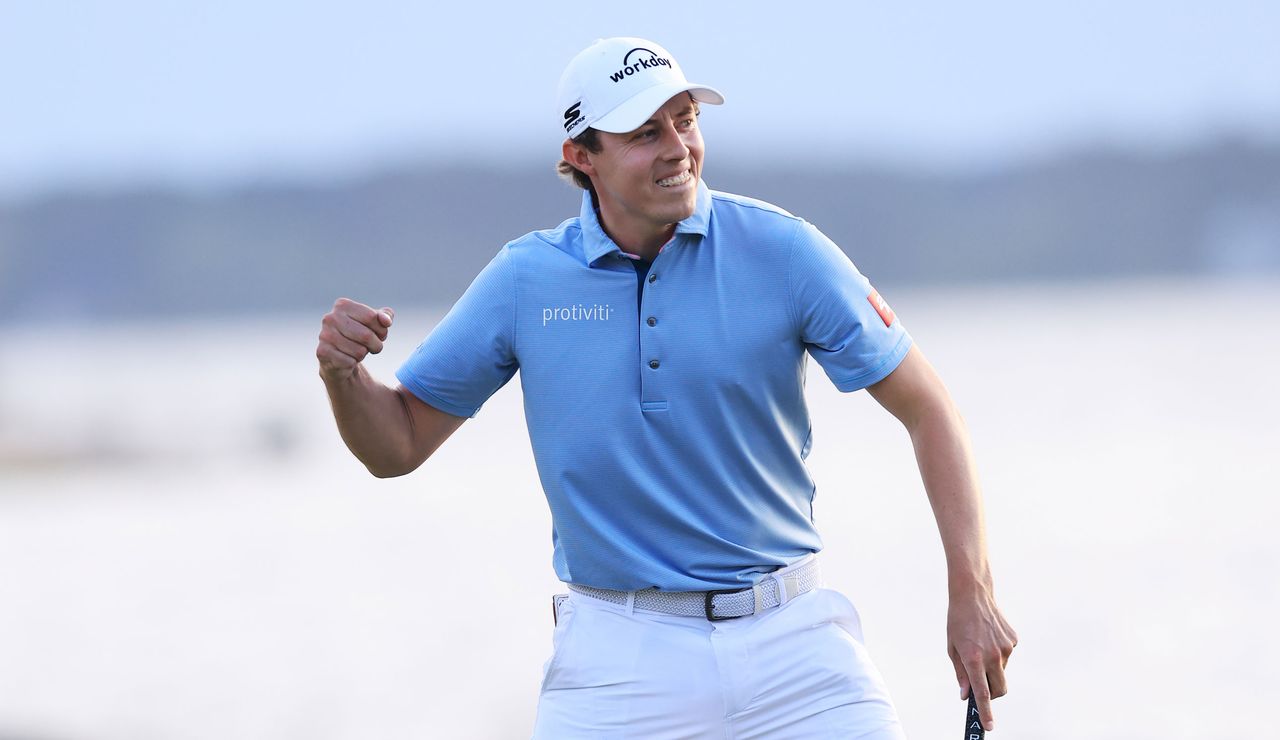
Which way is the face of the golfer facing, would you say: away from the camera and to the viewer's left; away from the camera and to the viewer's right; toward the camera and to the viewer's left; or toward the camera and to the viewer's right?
toward the camera and to the viewer's right

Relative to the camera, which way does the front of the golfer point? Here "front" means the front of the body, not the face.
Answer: toward the camera
